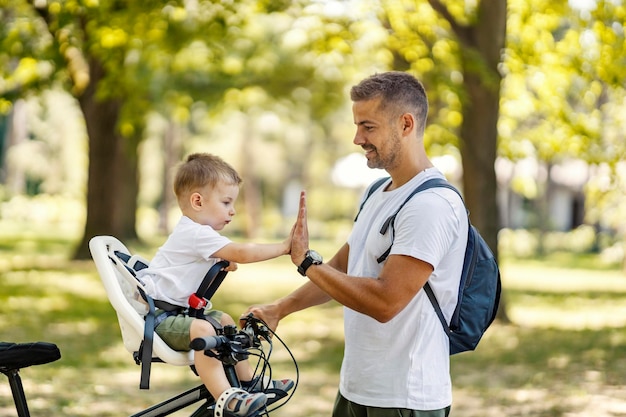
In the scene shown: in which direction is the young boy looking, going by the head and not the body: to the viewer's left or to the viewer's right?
to the viewer's right

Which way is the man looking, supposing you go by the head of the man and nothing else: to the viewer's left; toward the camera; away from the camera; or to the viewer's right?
to the viewer's left

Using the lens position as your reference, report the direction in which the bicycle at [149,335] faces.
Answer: facing to the right of the viewer

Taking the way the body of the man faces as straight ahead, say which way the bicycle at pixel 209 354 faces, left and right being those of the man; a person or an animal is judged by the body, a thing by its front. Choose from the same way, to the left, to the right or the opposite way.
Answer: the opposite way

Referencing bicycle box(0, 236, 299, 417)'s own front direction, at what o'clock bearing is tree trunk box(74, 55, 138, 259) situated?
The tree trunk is roughly at 9 o'clock from the bicycle.

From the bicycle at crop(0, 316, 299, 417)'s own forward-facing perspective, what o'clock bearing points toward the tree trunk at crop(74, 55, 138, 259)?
The tree trunk is roughly at 9 o'clock from the bicycle.

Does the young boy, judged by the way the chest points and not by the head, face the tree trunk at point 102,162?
no

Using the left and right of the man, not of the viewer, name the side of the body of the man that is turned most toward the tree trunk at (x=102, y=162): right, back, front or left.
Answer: right

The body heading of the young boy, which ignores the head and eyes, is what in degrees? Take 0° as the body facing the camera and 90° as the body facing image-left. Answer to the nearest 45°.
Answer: approximately 270°

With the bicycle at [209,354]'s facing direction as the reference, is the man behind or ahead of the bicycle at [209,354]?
ahead

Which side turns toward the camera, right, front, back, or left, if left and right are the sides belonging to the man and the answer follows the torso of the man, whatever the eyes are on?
left

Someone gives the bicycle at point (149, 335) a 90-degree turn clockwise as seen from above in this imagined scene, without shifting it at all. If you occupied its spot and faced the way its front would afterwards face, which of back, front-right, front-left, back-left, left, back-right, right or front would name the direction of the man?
left
